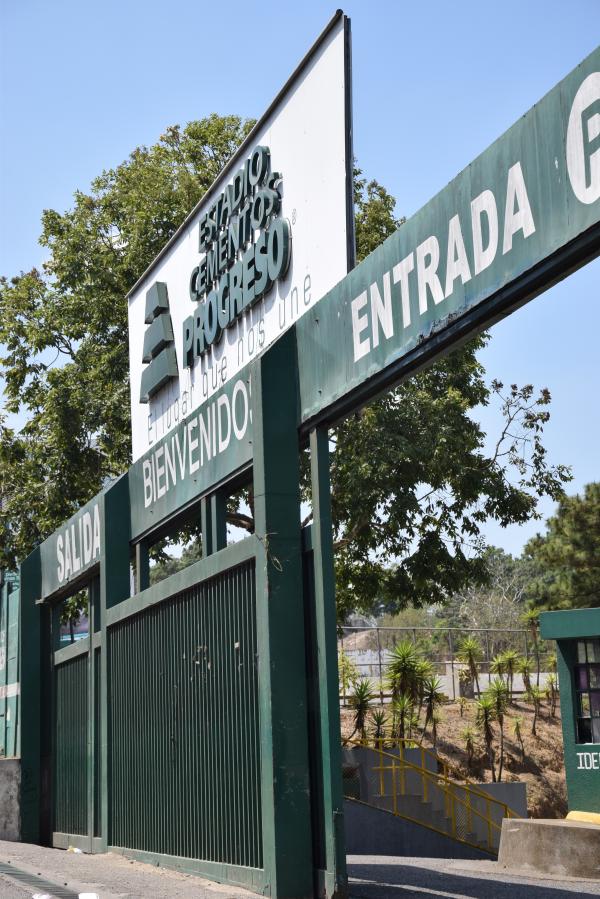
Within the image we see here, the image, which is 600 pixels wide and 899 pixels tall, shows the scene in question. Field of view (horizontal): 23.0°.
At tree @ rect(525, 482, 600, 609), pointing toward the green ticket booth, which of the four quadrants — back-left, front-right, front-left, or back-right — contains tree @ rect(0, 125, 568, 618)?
front-right

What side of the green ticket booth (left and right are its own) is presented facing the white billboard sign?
front

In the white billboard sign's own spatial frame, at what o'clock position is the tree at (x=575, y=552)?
The tree is roughly at 5 o'clock from the white billboard sign.

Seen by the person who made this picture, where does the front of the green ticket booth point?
facing the viewer

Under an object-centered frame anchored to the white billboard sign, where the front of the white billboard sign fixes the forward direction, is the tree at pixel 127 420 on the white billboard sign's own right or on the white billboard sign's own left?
on the white billboard sign's own right

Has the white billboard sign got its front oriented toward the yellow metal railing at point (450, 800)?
no

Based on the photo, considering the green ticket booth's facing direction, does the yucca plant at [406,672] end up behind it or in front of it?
behind

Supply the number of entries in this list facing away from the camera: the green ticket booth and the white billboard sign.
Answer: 0

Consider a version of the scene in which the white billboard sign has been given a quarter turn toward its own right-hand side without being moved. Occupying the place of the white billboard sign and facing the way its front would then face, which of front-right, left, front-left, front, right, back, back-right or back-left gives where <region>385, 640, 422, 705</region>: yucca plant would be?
front-right

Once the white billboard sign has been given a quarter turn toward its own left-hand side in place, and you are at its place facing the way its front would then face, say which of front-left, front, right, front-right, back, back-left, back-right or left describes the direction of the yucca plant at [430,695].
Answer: back-left

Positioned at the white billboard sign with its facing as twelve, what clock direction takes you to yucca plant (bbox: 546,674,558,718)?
The yucca plant is roughly at 5 o'clock from the white billboard sign.

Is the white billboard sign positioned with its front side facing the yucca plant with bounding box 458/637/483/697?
no

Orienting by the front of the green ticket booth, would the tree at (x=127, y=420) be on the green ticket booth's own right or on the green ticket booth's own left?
on the green ticket booth's own right

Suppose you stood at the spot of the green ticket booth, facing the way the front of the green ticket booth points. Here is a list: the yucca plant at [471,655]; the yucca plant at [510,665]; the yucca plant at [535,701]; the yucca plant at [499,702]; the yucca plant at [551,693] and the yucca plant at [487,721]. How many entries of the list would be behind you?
6

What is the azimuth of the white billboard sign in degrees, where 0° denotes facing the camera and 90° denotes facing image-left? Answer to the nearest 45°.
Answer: approximately 45°
